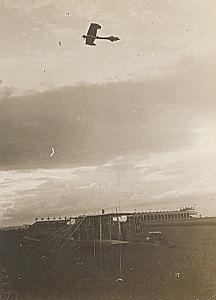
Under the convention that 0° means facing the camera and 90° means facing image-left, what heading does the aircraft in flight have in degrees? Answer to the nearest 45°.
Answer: approximately 90°
